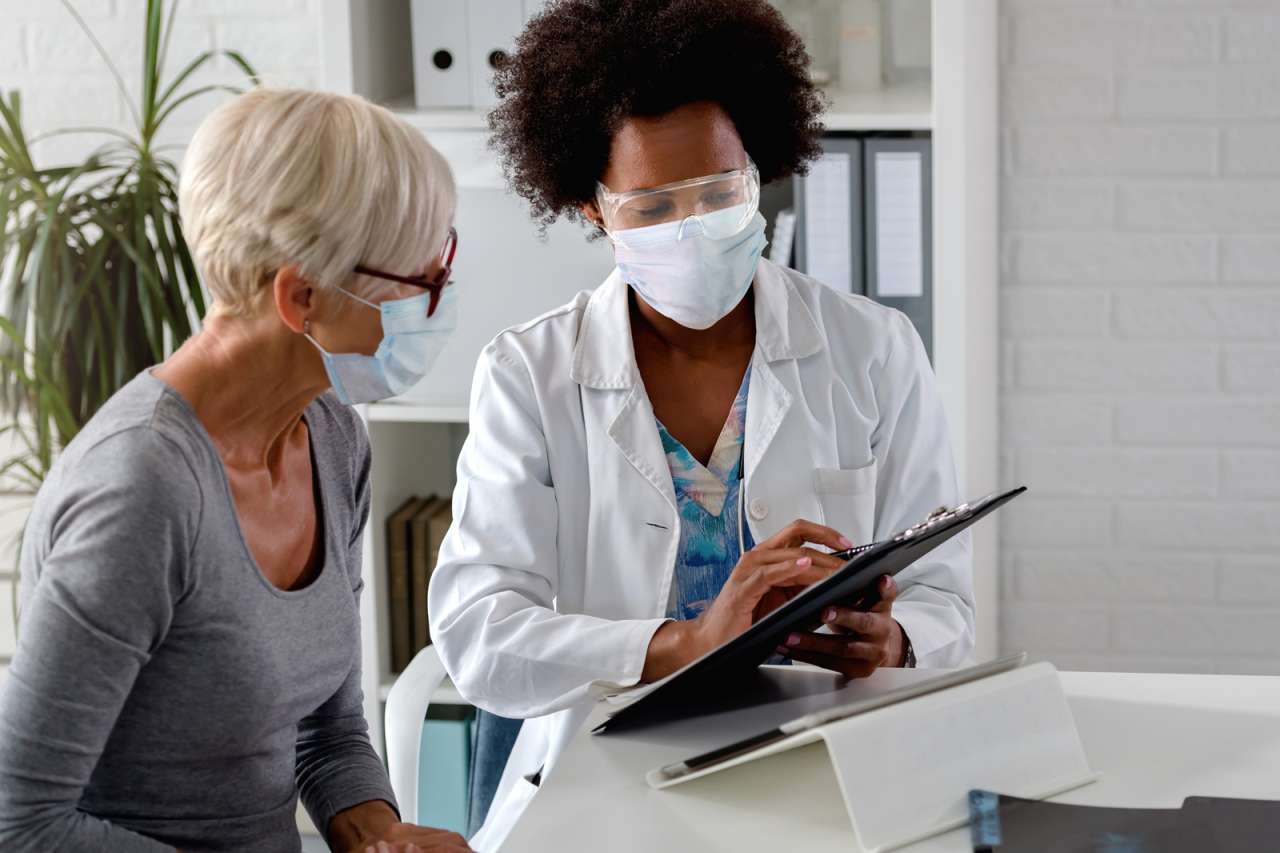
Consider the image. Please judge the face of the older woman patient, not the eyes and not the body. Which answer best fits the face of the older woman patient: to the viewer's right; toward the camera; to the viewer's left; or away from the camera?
to the viewer's right

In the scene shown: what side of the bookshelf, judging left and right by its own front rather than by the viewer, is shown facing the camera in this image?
front

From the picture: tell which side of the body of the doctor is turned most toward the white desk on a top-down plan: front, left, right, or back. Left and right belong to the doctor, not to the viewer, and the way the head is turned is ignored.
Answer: front

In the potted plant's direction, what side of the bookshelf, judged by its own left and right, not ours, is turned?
right

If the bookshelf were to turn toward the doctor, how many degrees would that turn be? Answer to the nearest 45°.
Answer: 0° — it already faces them

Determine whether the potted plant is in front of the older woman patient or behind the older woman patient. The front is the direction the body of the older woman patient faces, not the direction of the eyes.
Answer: behind

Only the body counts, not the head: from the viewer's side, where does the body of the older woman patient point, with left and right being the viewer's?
facing the viewer and to the right of the viewer

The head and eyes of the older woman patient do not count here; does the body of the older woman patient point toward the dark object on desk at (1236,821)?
yes

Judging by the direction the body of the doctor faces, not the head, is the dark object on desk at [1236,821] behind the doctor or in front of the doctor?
in front

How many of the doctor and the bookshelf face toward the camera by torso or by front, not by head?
2
